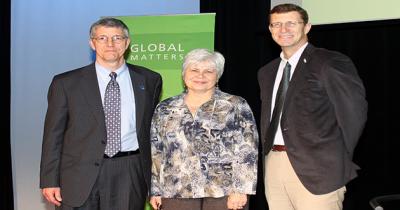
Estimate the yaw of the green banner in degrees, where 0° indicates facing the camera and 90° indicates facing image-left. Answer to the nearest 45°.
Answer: approximately 0°

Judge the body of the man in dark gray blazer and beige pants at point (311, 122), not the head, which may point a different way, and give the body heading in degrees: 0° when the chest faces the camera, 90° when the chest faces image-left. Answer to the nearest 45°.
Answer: approximately 45°

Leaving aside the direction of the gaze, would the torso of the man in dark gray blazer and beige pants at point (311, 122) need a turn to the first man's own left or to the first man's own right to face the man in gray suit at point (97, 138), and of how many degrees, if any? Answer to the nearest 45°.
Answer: approximately 45° to the first man's own right

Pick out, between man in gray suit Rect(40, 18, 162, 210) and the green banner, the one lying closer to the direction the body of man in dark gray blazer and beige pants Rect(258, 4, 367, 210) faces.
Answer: the man in gray suit

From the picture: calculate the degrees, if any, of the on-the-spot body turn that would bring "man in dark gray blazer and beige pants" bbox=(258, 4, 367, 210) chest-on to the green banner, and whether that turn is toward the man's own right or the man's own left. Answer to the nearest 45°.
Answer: approximately 90° to the man's own right
